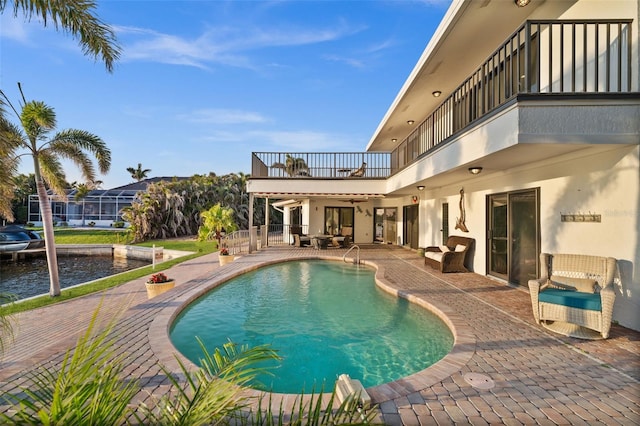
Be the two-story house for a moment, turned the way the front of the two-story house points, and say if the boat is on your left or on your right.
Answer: on your right

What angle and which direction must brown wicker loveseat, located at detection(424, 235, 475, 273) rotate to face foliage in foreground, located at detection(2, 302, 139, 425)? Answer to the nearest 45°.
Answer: approximately 45° to its left
